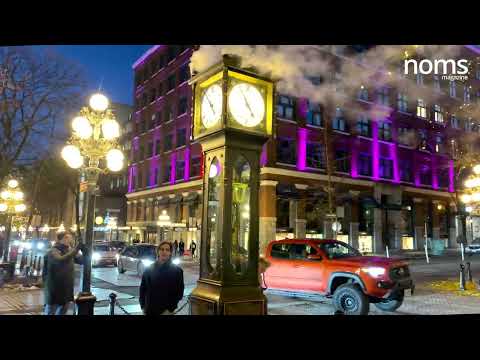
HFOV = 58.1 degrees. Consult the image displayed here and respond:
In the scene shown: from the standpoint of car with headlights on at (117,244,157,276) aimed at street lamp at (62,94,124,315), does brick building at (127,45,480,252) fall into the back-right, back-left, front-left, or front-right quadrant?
back-left

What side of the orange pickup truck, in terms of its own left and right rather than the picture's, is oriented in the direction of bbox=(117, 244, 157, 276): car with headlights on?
back

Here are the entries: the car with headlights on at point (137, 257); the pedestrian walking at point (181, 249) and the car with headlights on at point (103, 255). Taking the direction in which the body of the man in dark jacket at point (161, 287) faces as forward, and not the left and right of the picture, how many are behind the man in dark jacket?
3

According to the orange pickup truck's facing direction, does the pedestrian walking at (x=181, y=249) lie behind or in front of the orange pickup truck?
behind

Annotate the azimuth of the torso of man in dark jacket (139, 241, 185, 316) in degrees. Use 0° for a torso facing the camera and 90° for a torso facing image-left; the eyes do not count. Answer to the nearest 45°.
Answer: approximately 0°

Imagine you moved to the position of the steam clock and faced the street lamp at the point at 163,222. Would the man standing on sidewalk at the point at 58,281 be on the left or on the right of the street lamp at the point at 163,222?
left

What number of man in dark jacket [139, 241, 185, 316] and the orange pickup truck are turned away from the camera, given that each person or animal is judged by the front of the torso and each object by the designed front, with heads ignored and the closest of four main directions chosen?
0

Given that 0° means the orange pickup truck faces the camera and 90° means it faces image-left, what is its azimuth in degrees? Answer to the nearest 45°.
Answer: approximately 315°

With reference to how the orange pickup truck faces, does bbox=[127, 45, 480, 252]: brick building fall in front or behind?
behind

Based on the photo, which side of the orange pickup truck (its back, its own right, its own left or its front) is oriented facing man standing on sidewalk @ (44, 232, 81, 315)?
right

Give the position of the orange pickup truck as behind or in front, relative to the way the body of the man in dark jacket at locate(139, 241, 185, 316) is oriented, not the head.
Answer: behind

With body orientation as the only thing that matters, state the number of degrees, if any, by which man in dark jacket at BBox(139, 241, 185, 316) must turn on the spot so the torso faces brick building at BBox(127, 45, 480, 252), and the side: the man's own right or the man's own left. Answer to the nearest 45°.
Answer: approximately 135° to the man's own left
